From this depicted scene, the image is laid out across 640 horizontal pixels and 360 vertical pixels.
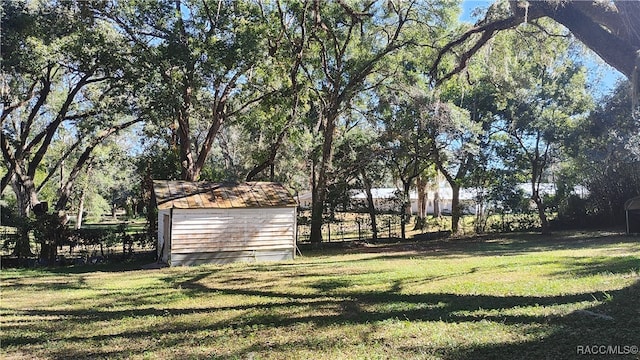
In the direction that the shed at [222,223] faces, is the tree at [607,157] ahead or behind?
behind

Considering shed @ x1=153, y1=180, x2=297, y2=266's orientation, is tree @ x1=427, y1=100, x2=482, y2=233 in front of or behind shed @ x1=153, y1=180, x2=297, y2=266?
behind

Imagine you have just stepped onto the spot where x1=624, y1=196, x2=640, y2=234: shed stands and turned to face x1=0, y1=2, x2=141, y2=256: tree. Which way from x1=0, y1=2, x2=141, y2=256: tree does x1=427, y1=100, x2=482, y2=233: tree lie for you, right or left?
right

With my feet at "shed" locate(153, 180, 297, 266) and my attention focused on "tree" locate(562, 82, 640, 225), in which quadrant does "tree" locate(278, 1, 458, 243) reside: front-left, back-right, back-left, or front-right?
front-left
